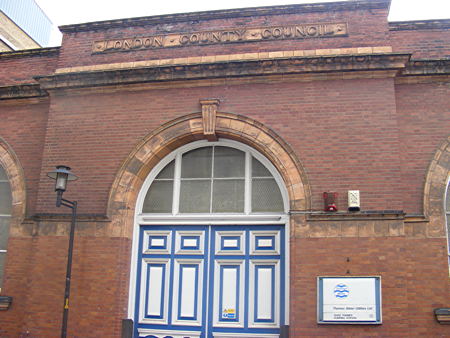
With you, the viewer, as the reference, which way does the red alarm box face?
facing the viewer

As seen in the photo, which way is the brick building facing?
toward the camera

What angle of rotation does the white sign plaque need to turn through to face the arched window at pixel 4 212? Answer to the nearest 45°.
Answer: approximately 90° to its right

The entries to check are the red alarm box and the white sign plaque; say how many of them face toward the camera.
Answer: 2

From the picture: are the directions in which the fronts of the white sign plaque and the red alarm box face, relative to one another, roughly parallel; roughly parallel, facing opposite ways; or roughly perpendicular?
roughly parallel

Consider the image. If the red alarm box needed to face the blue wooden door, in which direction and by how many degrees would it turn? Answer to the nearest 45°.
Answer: approximately 90° to its right

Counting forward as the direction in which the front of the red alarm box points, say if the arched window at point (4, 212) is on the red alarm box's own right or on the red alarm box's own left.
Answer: on the red alarm box's own right
